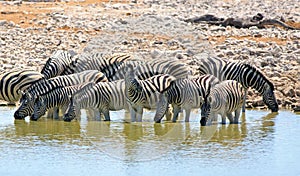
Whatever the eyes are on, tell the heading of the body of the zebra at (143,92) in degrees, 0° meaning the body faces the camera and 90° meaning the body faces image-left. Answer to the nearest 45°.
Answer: approximately 45°

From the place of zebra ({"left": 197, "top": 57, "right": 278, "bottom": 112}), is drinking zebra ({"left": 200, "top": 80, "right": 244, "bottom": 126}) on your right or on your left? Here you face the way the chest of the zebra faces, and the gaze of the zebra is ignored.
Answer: on your right

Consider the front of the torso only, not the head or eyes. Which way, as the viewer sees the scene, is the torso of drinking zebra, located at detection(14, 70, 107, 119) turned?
to the viewer's left

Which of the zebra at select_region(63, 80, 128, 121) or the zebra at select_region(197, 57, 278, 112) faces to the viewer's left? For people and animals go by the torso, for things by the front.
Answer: the zebra at select_region(63, 80, 128, 121)

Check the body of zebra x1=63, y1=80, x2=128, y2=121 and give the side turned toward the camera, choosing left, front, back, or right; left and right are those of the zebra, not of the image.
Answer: left

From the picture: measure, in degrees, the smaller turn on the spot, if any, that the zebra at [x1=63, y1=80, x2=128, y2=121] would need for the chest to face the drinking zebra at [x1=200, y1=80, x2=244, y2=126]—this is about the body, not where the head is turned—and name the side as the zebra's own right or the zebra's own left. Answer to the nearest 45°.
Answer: approximately 180°

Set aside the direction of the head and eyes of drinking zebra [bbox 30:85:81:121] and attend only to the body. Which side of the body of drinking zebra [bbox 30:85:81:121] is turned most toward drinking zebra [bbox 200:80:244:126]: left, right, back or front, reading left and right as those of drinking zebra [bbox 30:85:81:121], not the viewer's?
back

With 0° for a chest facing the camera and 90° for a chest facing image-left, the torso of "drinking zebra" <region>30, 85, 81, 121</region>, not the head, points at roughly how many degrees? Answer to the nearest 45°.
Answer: approximately 90°

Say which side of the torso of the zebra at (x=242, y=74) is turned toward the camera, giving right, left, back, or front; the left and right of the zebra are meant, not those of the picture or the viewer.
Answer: right

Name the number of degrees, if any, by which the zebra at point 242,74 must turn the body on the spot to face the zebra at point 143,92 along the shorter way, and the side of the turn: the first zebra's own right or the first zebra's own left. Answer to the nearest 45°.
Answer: approximately 135° to the first zebra's own right
